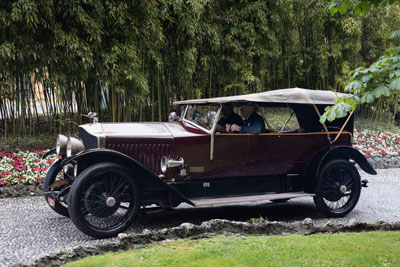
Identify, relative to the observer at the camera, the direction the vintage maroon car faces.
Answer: facing the viewer and to the left of the viewer

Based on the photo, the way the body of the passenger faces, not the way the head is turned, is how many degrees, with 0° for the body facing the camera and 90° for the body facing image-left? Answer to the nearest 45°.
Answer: approximately 45°
